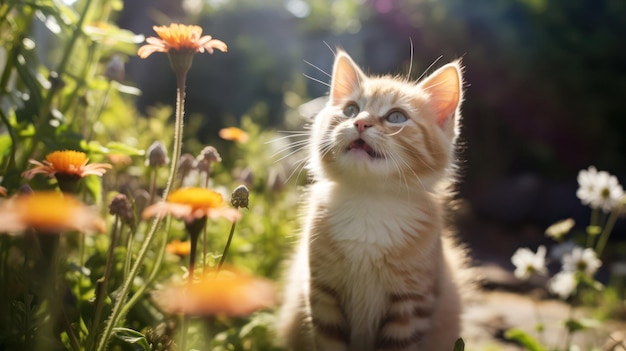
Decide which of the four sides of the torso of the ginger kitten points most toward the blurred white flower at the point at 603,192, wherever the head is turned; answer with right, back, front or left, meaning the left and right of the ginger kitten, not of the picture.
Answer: left

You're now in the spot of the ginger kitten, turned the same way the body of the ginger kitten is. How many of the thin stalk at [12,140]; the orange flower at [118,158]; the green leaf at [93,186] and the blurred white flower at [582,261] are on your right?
3

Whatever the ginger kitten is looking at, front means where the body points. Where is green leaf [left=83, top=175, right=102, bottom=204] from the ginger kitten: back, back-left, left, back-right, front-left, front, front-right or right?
right

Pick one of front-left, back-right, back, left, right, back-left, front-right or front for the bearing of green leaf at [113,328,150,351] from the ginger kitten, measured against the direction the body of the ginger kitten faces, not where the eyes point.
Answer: front-right

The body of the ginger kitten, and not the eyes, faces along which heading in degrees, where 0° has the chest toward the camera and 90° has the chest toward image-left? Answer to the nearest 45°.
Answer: approximately 0°

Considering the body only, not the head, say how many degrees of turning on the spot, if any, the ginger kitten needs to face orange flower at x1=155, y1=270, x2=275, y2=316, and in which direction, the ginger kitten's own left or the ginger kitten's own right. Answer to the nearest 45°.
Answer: approximately 45° to the ginger kitten's own right

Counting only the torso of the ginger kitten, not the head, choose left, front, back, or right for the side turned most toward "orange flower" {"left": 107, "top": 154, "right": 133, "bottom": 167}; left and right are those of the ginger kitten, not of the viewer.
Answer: right

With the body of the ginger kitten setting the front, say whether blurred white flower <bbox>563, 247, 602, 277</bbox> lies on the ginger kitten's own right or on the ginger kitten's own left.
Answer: on the ginger kitten's own left

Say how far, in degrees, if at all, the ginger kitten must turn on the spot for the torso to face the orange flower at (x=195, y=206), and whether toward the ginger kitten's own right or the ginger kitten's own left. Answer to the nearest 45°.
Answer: approximately 45° to the ginger kitten's own right

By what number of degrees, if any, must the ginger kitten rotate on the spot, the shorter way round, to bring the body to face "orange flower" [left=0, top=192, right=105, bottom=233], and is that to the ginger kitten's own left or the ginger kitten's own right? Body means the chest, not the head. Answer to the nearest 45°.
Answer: approximately 45° to the ginger kitten's own right

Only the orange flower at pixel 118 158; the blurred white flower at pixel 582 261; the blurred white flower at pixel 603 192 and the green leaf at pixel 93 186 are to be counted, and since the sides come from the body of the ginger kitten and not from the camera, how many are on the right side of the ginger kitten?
2

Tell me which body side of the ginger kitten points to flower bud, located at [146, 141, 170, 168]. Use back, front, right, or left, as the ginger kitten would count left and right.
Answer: right
